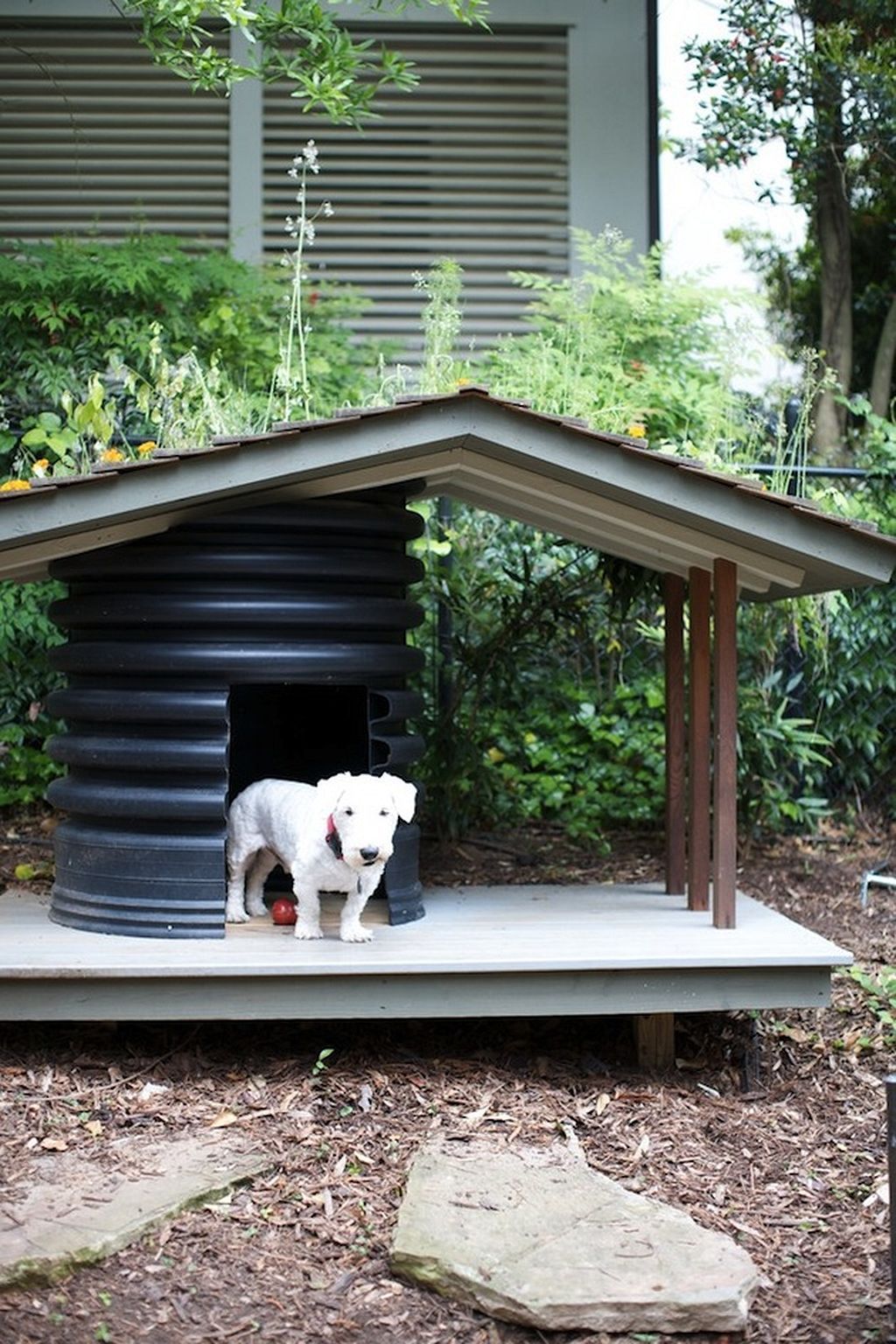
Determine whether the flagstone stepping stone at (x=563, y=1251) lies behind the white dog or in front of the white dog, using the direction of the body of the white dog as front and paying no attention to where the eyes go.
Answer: in front

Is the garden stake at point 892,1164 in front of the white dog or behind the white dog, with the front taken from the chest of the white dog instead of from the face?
in front

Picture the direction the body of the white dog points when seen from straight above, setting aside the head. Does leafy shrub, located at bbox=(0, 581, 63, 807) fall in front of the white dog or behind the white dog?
behind

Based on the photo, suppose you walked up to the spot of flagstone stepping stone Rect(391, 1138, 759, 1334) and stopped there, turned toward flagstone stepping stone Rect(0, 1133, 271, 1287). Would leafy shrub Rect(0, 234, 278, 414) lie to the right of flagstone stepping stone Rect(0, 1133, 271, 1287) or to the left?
right

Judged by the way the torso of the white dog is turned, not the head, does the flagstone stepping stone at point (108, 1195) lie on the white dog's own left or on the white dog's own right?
on the white dog's own right

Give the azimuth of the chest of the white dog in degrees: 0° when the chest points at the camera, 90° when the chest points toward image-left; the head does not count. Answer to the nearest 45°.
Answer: approximately 315°

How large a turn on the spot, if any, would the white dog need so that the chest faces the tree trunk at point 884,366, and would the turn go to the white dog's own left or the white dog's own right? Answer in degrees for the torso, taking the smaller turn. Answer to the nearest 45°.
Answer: approximately 90° to the white dog's own left

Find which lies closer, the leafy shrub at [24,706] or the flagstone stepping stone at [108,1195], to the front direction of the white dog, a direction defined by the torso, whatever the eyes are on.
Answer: the flagstone stepping stone

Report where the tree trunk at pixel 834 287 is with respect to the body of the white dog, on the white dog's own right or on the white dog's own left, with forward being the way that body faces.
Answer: on the white dog's own left

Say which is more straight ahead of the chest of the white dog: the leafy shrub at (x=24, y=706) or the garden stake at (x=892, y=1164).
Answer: the garden stake
